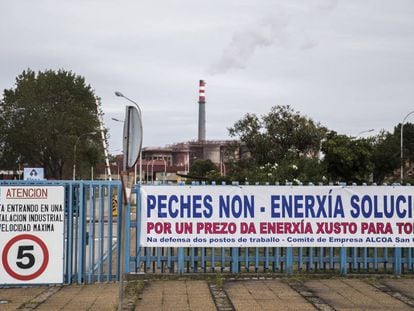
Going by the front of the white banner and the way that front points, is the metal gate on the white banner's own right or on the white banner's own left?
on the white banner's own right

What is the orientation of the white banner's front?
toward the camera

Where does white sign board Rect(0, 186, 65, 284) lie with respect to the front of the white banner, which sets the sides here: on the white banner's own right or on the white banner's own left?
on the white banner's own right

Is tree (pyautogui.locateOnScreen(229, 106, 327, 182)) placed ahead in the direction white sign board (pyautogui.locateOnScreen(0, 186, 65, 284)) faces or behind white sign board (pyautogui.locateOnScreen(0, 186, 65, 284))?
behind

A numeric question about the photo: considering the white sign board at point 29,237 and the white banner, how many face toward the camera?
2

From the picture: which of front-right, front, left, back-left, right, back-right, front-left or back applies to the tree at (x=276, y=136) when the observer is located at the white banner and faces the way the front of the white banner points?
back

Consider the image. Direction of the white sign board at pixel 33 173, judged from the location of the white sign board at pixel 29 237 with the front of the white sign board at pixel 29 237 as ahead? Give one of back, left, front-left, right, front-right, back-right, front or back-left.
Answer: back

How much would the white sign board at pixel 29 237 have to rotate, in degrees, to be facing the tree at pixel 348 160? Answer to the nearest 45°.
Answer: approximately 135° to its left

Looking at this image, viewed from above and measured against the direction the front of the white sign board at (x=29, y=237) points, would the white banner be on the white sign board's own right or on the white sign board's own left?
on the white sign board's own left

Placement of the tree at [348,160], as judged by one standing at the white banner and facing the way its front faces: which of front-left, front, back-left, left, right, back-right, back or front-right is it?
back

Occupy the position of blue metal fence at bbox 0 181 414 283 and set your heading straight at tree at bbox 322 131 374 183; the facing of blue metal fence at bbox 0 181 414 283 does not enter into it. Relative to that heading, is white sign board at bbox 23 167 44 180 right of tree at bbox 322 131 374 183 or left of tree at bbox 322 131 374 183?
left

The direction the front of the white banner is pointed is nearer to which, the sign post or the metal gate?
the sign post

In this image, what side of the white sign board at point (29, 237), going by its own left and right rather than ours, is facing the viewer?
front
